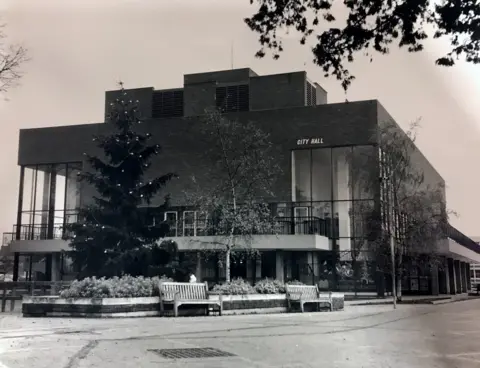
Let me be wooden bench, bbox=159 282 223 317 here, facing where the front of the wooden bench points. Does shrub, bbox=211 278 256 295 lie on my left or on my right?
on my left

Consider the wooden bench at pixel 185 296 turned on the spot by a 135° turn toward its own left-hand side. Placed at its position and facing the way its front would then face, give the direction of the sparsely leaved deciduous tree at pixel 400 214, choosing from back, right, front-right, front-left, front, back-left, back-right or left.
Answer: front-right

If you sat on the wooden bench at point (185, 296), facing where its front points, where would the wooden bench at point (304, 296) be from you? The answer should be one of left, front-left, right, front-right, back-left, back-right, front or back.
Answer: left

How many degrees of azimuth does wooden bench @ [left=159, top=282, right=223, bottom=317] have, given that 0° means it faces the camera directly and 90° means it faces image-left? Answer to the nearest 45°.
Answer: approximately 315°

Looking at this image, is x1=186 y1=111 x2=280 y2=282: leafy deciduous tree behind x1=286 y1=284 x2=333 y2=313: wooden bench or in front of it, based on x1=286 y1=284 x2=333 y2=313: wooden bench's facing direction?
behind

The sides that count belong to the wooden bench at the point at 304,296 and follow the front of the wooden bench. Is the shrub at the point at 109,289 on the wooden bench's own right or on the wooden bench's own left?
on the wooden bench's own right

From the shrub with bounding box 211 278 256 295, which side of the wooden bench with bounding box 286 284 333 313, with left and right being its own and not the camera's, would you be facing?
right

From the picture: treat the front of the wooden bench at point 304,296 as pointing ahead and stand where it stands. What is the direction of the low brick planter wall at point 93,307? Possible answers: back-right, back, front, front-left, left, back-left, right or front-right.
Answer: right

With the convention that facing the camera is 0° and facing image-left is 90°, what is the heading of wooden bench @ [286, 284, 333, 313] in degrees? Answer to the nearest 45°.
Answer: approximately 315°
